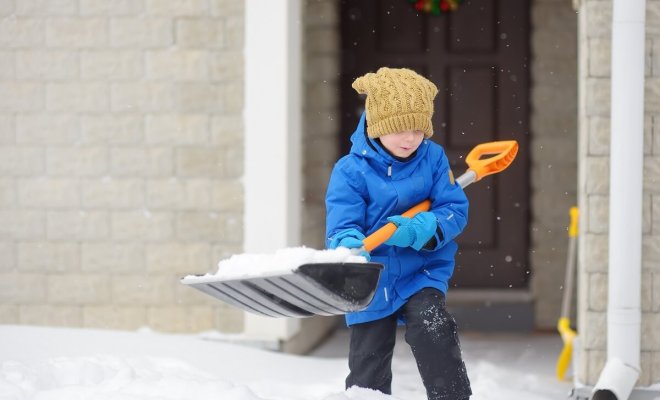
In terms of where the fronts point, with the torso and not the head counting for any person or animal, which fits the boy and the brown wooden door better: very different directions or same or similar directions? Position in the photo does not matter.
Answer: same or similar directions

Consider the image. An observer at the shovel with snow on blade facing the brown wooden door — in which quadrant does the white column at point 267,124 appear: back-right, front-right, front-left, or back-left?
front-left

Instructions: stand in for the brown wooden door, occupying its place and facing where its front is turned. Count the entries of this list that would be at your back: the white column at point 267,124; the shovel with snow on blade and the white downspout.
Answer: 0

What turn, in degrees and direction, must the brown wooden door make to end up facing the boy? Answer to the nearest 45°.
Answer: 0° — it already faces them

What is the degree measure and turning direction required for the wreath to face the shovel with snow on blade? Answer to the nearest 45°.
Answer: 0° — it already faces it

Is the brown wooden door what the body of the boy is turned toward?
no

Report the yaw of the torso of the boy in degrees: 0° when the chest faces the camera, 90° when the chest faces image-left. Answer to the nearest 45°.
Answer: approximately 0°

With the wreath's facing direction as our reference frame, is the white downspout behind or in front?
in front

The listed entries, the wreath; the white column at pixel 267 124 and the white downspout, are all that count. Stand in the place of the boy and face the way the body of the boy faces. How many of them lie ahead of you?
0

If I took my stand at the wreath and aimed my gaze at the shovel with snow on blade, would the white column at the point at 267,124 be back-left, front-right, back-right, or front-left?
front-right

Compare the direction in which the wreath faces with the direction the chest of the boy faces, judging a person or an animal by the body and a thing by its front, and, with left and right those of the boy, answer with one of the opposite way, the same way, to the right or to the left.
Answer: the same way

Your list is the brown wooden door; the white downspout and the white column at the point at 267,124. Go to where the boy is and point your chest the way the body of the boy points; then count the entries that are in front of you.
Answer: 0

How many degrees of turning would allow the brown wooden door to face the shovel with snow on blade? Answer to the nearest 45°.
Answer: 0° — it already faces it

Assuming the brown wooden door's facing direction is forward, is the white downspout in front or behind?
in front

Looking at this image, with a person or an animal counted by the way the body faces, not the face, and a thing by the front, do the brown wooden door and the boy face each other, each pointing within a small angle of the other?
no

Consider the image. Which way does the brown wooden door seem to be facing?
toward the camera
